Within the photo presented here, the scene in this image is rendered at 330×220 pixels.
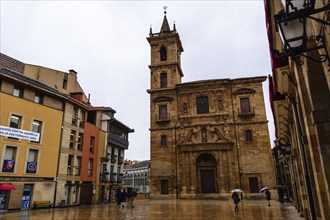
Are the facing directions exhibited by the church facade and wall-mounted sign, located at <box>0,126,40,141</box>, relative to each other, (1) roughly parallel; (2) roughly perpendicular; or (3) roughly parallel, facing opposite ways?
roughly perpendicular

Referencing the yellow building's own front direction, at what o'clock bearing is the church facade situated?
The church facade is roughly at 10 o'clock from the yellow building.

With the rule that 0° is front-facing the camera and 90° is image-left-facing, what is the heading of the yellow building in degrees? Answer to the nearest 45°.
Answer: approximately 315°

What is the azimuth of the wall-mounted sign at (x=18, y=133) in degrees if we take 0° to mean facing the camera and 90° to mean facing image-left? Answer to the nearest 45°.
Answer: approximately 315°

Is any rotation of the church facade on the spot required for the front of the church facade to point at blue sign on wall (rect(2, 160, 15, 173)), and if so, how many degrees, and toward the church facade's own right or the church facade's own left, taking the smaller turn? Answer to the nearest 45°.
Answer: approximately 45° to the church facade's own right

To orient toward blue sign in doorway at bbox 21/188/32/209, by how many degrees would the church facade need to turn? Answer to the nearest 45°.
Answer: approximately 45° to its right

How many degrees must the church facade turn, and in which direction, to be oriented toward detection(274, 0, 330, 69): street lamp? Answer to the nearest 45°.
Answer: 0° — it already faces it

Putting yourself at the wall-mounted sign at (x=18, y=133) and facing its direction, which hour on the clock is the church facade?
The church facade is roughly at 10 o'clock from the wall-mounted sign.

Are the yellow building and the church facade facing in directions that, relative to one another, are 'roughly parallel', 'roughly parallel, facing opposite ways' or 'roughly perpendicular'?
roughly perpendicular
